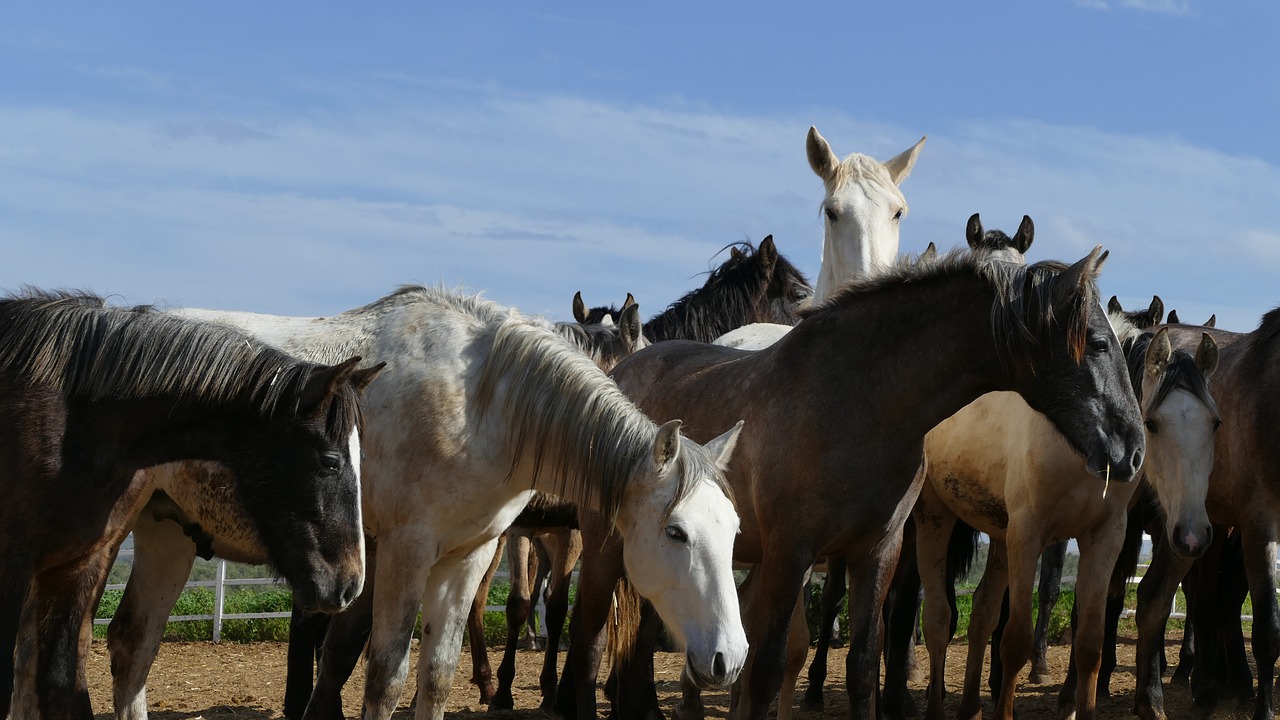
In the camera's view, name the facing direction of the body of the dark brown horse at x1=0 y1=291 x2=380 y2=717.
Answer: to the viewer's right

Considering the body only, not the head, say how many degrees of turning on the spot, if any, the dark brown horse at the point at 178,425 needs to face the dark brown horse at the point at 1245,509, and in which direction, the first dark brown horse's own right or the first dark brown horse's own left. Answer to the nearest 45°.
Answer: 0° — it already faces it

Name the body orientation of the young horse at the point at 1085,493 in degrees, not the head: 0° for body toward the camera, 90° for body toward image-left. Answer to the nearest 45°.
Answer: approximately 315°
